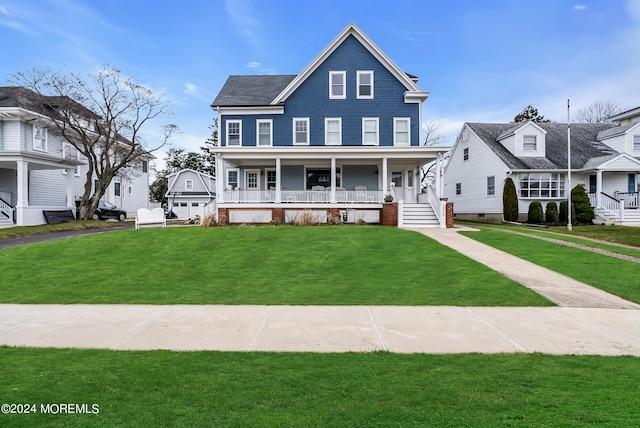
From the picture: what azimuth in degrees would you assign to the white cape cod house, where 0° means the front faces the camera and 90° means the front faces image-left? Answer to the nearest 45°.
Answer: approximately 315°

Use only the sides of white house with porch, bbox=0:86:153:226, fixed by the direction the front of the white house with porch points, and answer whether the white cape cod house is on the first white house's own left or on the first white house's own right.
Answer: on the first white house's own left

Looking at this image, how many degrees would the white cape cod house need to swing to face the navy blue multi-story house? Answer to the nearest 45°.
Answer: approximately 90° to its right

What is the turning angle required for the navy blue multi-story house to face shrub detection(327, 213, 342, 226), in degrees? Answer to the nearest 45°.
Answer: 0° — it already faces it

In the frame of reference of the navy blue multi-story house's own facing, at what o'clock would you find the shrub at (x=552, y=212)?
The shrub is roughly at 9 o'clock from the navy blue multi-story house.

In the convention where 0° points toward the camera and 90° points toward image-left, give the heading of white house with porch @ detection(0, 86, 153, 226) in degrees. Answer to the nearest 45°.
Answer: approximately 45°

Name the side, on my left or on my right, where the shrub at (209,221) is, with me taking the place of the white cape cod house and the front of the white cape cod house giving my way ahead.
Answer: on my right

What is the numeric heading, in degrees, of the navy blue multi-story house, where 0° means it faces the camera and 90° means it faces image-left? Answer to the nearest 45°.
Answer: approximately 0°
